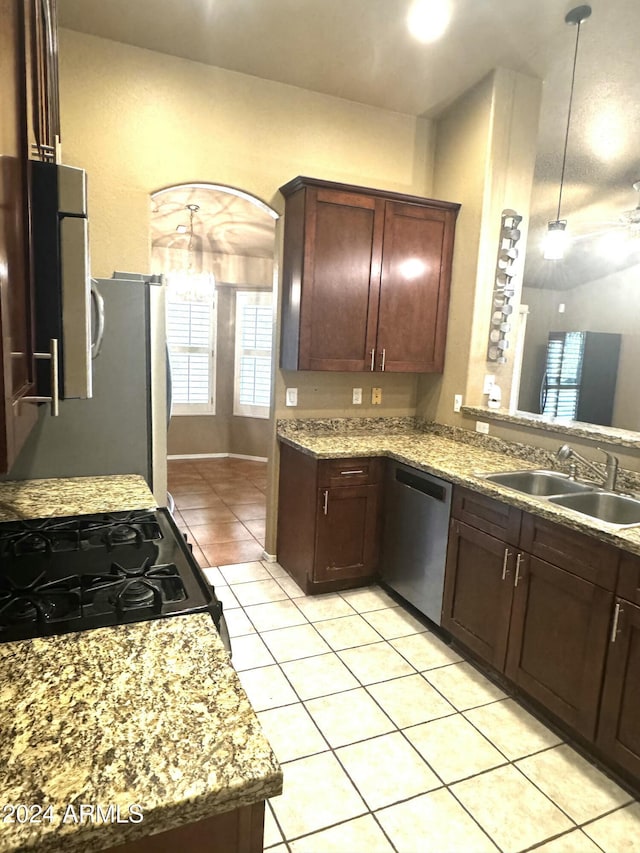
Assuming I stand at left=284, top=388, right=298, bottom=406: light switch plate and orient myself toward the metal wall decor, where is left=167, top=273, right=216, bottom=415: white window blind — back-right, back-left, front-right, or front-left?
back-left

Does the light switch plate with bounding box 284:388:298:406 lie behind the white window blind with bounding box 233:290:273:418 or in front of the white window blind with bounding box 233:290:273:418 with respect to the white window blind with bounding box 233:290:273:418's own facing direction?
in front

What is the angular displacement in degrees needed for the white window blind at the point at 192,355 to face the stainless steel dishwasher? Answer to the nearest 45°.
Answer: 0° — it already faces it

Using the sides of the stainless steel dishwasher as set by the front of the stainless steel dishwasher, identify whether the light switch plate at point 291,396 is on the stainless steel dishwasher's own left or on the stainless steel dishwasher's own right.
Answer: on the stainless steel dishwasher's own right

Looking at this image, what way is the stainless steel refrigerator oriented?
to the viewer's right

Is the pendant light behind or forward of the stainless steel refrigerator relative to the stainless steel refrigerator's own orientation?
forward

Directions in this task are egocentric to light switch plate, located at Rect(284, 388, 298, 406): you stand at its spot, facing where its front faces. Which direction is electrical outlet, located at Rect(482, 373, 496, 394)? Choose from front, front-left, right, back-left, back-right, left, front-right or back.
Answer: left

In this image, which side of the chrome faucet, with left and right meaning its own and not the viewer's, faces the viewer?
left

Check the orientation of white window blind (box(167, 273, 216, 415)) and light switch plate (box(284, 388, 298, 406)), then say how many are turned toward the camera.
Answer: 2

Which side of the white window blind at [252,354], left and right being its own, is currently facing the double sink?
front

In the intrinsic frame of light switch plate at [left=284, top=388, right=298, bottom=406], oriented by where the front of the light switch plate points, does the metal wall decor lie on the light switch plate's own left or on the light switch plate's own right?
on the light switch plate's own left

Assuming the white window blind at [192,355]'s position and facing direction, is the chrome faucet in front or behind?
in front
